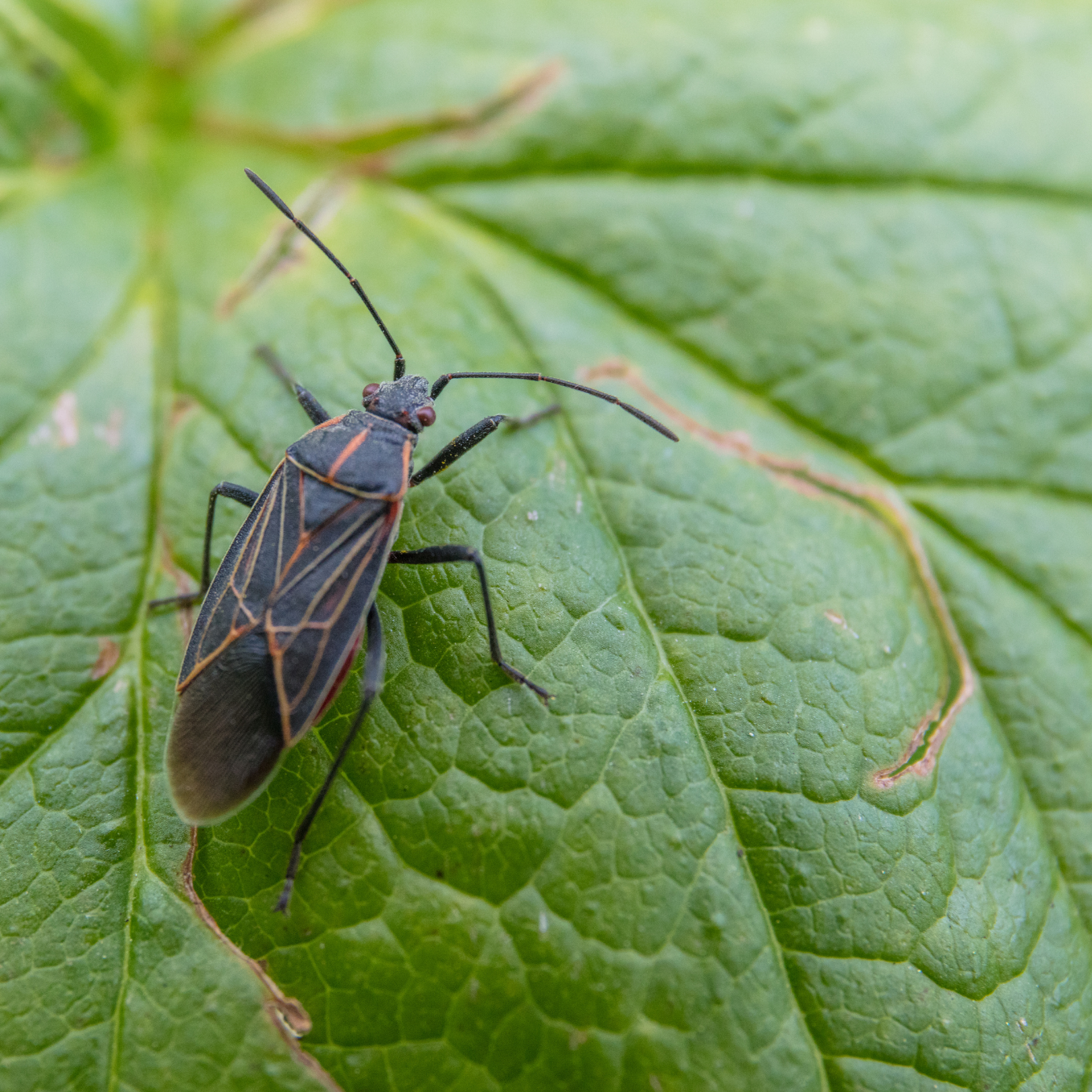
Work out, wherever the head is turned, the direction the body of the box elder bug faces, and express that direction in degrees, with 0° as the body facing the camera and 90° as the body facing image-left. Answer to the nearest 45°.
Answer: approximately 225°
